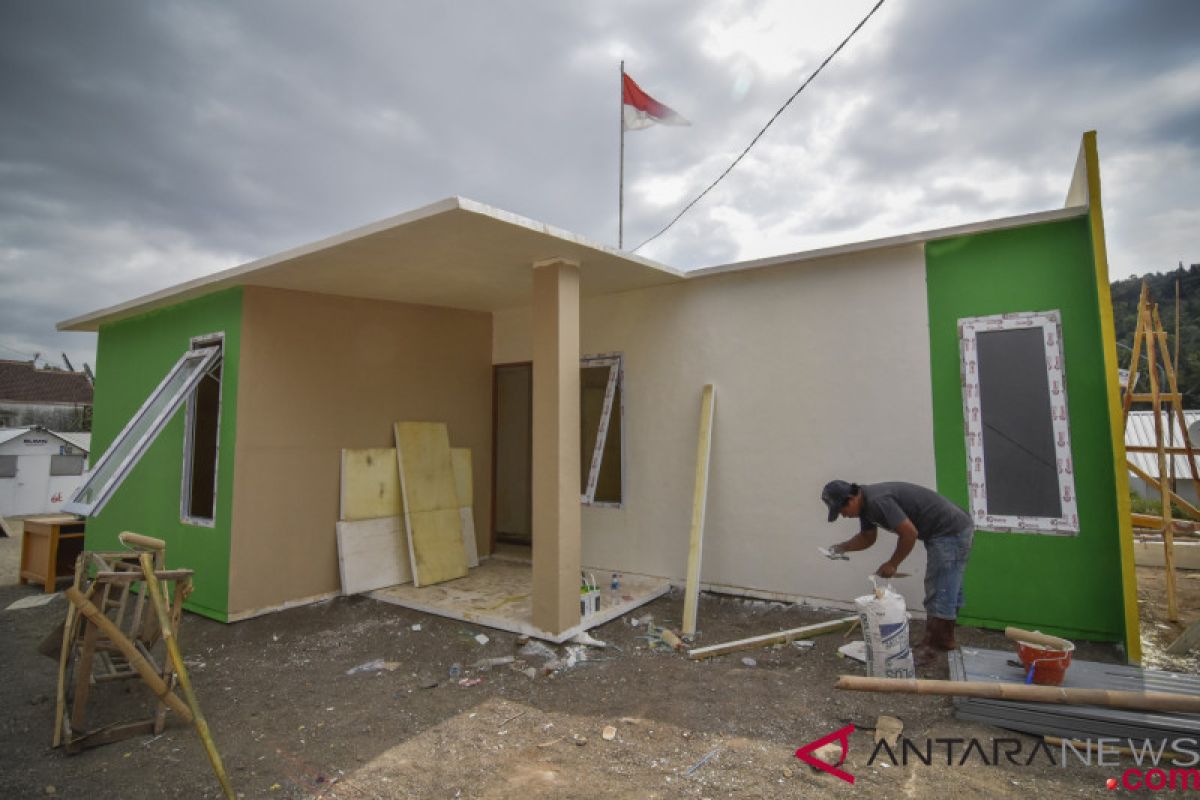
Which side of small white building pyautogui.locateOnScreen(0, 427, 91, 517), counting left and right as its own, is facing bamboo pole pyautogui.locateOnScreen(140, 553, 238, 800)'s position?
front

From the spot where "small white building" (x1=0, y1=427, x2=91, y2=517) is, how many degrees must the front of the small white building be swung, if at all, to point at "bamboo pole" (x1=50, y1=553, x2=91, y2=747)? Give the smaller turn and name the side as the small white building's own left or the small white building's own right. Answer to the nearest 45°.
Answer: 0° — it already faces it

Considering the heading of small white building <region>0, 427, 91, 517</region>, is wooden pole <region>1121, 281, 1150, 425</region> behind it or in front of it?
in front

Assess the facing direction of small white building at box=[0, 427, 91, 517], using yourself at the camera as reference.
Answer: facing the viewer

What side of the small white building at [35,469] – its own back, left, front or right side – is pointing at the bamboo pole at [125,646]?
front

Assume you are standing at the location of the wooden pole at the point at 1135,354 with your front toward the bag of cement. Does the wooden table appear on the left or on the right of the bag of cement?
right

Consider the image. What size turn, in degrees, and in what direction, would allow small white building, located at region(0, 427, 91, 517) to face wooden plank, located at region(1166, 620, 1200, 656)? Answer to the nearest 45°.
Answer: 0° — it already faces it

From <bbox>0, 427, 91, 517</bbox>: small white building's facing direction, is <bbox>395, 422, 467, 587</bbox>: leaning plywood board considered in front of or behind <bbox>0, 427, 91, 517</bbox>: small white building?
in front

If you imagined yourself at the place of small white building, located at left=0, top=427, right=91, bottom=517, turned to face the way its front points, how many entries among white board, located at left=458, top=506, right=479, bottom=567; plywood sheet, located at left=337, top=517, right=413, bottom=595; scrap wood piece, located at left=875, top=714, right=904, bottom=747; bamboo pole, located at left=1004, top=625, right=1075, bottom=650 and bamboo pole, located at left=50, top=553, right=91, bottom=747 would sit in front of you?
5

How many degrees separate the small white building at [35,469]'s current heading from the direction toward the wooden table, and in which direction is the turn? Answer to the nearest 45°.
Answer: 0° — it already faces it

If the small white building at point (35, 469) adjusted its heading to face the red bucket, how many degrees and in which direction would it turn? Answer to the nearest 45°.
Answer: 0° — it already faces it

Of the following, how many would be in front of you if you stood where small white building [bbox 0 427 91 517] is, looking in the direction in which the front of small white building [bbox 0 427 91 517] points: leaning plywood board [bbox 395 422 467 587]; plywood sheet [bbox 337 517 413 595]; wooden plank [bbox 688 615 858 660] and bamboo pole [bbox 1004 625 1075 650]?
4

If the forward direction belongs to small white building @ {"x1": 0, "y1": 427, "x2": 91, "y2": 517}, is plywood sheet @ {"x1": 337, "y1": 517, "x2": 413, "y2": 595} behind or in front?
in front

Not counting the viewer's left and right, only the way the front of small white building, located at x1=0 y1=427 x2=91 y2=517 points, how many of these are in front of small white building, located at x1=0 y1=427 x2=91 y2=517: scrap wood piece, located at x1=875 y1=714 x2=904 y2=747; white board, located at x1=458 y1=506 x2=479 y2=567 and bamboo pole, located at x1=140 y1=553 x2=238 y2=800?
3

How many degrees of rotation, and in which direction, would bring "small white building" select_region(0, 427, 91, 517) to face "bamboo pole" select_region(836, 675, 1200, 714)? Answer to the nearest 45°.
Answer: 0° — it already faces it
